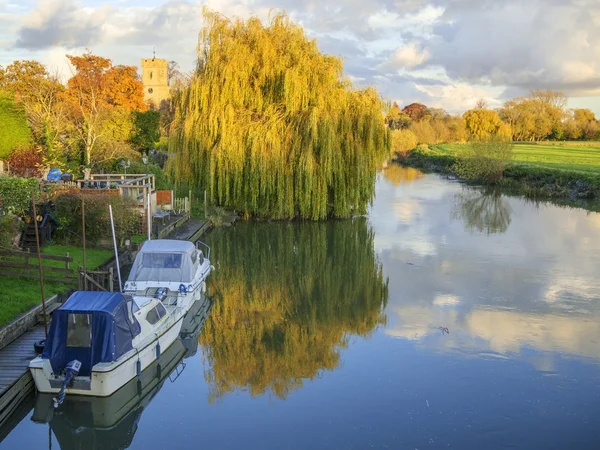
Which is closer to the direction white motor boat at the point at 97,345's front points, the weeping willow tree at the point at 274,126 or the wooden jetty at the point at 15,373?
the weeping willow tree

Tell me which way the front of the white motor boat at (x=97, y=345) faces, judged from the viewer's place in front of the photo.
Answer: facing away from the viewer and to the right of the viewer

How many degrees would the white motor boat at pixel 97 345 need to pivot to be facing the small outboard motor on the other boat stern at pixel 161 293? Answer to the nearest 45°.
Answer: approximately 45° to its left

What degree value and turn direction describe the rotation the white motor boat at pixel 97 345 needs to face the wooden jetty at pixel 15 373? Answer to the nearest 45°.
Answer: approximately 135° to its left

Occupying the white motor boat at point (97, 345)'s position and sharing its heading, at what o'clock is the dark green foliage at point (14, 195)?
The dark green foliage is roughly at 10 o'clock from the white motor boat.

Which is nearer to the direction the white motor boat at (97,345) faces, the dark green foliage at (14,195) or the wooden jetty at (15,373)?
the dark green foliage

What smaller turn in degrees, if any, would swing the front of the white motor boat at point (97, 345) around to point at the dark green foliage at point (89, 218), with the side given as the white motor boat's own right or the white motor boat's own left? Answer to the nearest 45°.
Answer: approximately 45° to the white motor boat's own left

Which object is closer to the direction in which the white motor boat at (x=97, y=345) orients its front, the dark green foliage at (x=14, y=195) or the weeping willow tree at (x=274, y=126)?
the weeping willow tree

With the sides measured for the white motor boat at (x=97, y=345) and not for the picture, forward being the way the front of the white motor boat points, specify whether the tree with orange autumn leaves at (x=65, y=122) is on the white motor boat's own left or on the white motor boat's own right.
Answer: on the white motor boat's own left
